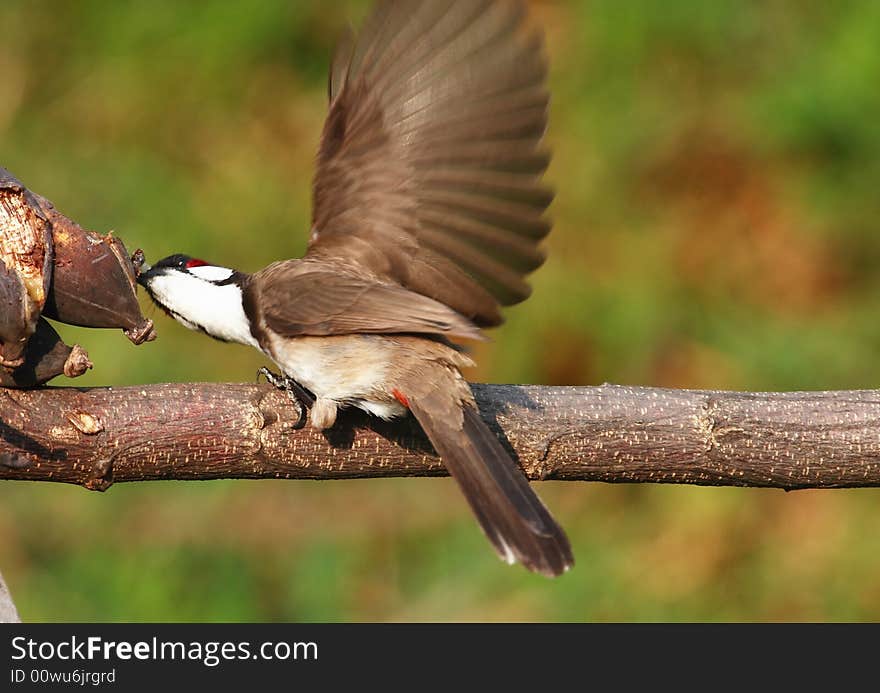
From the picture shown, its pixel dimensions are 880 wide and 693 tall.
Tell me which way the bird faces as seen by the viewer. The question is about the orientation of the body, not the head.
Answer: to the viewer's left
